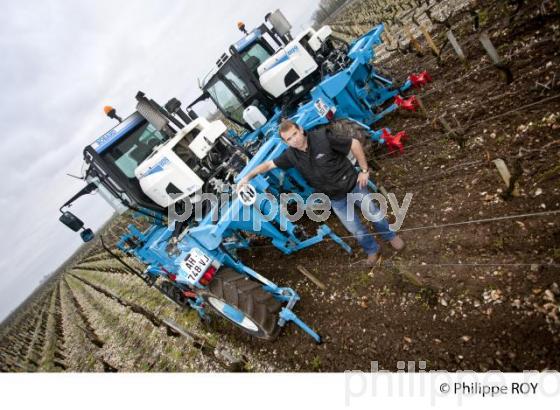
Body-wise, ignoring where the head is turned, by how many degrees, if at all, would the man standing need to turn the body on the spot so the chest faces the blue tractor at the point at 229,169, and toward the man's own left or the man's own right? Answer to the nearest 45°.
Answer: approximately 135° to the man's own right

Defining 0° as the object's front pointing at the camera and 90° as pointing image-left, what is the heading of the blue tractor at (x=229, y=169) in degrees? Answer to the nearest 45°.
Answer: approximately 135°

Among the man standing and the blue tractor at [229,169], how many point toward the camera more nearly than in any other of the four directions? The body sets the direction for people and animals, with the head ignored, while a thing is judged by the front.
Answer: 1

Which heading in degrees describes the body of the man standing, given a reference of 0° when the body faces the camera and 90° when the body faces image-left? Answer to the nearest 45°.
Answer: approximately 0°
